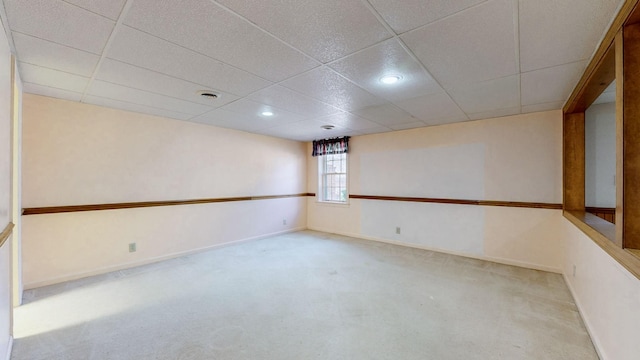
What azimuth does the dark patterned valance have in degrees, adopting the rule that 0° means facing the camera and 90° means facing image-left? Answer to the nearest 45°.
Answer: approximately 45°

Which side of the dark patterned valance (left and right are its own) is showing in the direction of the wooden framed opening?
left
